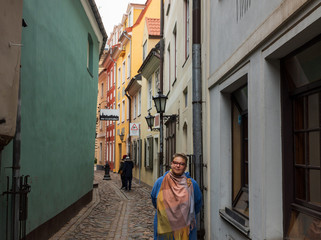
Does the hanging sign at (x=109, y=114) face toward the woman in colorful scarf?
yes

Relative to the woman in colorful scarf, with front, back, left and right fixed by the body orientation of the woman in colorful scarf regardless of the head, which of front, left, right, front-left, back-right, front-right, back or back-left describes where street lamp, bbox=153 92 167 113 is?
back

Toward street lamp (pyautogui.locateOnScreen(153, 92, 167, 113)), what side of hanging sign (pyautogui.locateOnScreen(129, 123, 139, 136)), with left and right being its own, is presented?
front

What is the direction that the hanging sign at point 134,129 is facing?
toward the camera

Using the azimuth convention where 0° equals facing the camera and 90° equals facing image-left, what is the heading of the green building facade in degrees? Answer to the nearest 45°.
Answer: approximately 315°

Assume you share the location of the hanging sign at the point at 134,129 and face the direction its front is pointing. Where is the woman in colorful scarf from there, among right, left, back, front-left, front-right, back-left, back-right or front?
front

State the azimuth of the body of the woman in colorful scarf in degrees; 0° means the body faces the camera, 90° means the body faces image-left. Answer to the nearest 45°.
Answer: approximately 0°

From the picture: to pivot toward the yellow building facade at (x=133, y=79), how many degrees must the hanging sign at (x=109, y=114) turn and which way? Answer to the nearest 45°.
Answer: approximately 180°

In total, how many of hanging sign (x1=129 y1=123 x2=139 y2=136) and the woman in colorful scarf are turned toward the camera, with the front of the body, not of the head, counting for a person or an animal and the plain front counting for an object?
2

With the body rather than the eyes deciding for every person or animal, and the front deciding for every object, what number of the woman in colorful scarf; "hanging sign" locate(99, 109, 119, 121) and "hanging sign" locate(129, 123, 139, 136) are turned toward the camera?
3

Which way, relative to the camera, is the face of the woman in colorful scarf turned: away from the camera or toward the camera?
toward the camera
